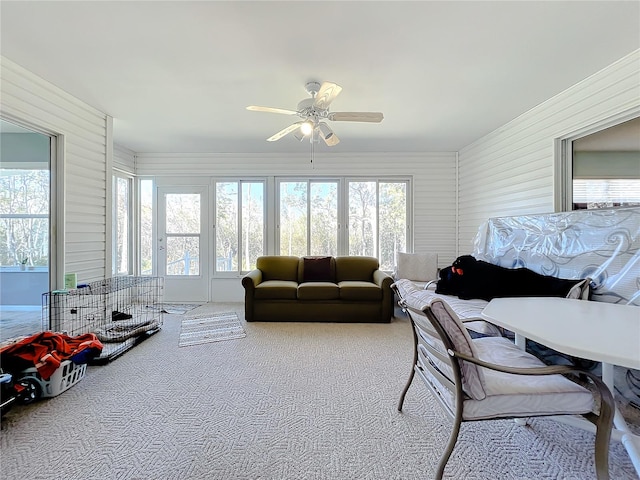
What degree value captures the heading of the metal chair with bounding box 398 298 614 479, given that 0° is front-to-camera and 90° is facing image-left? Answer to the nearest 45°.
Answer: approximately 225°

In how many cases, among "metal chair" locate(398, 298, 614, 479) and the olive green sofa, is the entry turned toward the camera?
1

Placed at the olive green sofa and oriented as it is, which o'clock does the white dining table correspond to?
The white dining table is roughly at 11 o'clock from the olive green sofa.

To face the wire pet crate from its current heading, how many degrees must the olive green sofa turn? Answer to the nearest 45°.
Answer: approximately 90° to its right

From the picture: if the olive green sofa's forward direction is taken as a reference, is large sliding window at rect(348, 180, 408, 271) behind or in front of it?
behind

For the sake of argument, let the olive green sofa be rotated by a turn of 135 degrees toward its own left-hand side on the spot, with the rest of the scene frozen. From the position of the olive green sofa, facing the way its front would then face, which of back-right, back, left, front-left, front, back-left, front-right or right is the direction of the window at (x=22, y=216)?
back-left

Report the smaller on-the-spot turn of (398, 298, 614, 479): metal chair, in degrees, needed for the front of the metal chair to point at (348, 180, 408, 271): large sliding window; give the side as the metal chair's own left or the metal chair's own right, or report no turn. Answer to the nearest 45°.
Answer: approximately 90° to the metal chair's own left

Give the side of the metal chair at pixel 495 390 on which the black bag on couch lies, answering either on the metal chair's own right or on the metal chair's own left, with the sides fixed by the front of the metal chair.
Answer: on the metal chair's own left

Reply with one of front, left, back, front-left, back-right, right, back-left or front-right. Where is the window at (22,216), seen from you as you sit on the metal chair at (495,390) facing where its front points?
back-left

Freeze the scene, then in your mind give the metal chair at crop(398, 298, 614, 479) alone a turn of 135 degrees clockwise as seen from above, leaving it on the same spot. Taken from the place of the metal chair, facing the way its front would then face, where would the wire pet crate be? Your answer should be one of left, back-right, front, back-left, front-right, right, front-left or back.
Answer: right

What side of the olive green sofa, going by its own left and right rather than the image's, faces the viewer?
front

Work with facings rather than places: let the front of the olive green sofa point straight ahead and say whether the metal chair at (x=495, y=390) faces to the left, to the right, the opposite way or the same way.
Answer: to the left
